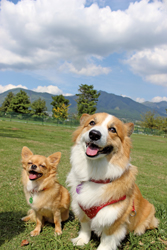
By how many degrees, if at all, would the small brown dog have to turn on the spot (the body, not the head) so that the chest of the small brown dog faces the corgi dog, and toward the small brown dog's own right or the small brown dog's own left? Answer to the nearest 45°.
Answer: approximately 90° to the small brown dog's own left

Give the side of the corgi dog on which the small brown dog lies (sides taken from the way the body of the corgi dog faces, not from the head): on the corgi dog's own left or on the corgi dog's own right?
on the corgi dog's own right

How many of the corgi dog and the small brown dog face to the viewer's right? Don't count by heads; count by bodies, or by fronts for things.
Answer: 0

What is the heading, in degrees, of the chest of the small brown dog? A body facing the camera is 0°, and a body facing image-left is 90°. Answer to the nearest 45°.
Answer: approximately 45°
